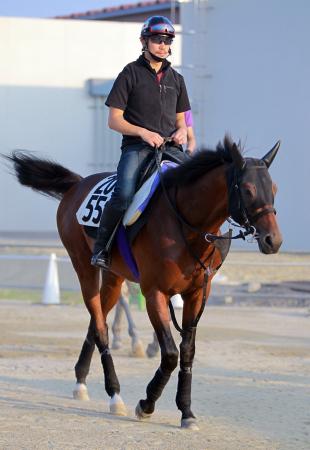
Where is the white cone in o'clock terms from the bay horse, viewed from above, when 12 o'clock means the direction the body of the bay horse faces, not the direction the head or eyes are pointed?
The white cone is roughly at 7 o'clock from the bay horse.

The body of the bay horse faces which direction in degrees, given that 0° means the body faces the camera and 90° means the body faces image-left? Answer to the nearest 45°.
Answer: approximately 315°

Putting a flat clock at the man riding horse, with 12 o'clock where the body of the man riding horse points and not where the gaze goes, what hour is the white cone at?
The white cone is roughly at 7 o'clock from the man riding horse.

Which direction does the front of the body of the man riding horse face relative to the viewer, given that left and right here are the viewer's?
facing the viewer and to the right of the viewer
